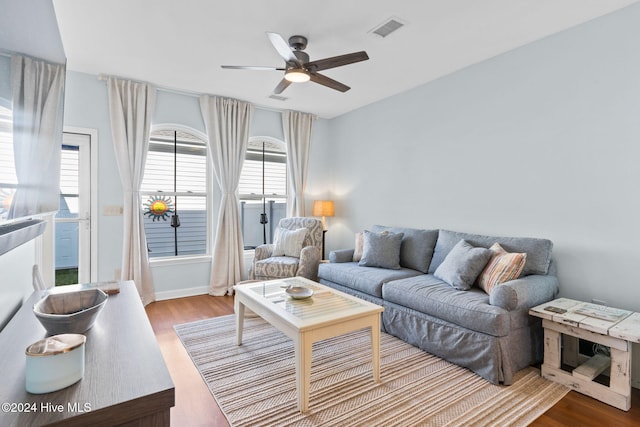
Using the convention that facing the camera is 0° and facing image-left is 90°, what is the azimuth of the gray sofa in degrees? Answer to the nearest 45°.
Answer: approximately 45°

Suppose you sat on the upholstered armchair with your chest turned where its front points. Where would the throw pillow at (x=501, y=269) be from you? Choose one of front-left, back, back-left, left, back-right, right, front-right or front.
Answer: left

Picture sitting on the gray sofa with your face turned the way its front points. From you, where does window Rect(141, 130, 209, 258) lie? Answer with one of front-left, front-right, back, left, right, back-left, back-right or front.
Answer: front-right

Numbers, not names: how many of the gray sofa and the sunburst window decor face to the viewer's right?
0

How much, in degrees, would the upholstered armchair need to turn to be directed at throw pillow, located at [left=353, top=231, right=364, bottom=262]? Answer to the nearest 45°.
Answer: approximately 90° to its left

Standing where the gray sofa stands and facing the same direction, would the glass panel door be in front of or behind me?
in front

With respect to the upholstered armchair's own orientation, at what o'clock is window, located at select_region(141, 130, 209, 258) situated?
The window is roughly at 2 o'clock from the upholstered armchair.

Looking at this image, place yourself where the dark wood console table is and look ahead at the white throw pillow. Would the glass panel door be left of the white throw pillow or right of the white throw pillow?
left

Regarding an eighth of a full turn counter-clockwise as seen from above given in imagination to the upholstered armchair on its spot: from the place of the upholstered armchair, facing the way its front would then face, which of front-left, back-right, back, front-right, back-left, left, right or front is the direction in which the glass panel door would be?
right

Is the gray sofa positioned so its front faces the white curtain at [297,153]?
no

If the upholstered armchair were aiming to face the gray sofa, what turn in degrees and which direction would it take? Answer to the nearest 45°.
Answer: approximately 90° to its left

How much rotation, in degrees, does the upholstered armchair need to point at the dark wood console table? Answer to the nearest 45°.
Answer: approximately 45° to its left

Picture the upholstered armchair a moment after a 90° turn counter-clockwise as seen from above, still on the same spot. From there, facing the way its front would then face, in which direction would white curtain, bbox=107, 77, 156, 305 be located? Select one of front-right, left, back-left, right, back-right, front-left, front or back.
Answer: back-right

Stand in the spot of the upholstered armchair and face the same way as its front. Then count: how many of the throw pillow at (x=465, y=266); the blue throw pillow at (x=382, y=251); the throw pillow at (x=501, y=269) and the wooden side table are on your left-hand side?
4

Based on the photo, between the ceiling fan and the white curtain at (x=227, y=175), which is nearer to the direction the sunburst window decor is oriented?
the ceiling fan

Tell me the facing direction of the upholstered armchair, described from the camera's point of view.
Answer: facing the viewer and to the left of the viewer

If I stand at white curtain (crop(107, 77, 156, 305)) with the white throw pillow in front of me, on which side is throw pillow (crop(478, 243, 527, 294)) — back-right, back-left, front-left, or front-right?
front-right

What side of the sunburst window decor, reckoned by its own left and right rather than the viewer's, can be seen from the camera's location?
front

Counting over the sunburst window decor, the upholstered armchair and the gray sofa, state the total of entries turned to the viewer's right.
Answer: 0

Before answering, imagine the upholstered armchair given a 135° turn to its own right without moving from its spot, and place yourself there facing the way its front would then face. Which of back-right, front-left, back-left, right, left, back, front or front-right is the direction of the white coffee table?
back
